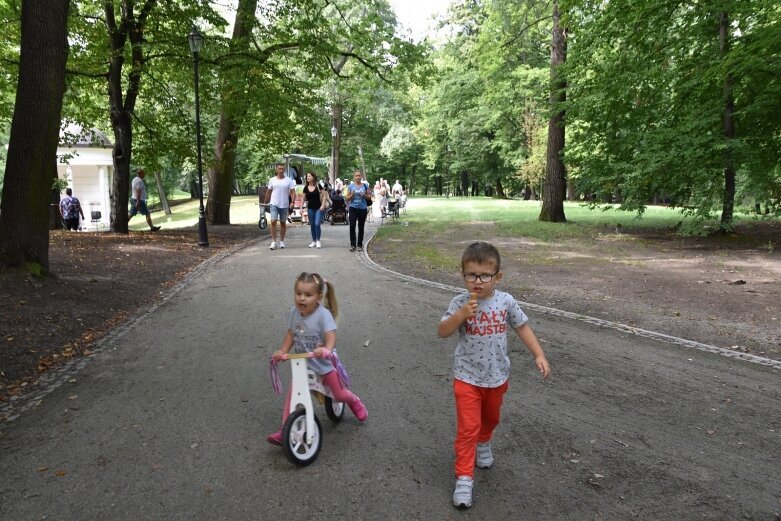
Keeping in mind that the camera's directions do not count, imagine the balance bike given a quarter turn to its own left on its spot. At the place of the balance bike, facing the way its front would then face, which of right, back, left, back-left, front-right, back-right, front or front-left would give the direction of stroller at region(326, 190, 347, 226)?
back-left

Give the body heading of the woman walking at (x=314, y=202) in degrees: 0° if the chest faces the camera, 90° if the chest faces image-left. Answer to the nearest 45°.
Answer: approximately 0°

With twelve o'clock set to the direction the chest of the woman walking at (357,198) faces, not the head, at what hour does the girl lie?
The girl is roughly at 12 o'clock from the woman walking.

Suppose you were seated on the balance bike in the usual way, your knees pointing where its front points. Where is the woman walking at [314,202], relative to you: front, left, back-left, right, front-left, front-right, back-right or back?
back-right

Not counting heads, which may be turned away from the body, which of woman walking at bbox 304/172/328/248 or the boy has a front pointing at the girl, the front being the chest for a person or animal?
the woman walking

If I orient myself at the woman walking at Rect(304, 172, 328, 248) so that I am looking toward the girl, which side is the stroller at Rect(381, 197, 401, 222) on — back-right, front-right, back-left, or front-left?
back-left

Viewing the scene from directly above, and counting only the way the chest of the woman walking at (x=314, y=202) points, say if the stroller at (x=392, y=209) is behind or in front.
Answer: behind

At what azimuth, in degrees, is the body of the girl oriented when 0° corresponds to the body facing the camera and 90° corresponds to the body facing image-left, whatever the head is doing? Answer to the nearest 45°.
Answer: approximately 45°

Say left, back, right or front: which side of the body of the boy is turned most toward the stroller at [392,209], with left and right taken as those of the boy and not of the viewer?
back

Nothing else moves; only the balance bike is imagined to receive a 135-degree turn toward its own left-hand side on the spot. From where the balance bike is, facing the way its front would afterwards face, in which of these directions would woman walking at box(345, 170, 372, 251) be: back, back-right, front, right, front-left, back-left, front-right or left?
left

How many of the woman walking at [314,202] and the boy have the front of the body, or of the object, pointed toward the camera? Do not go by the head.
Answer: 2

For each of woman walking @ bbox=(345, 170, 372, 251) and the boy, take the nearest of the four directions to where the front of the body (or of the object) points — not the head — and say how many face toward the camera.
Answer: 2

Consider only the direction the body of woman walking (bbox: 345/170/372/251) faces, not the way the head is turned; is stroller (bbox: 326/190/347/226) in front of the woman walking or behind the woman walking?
behind
